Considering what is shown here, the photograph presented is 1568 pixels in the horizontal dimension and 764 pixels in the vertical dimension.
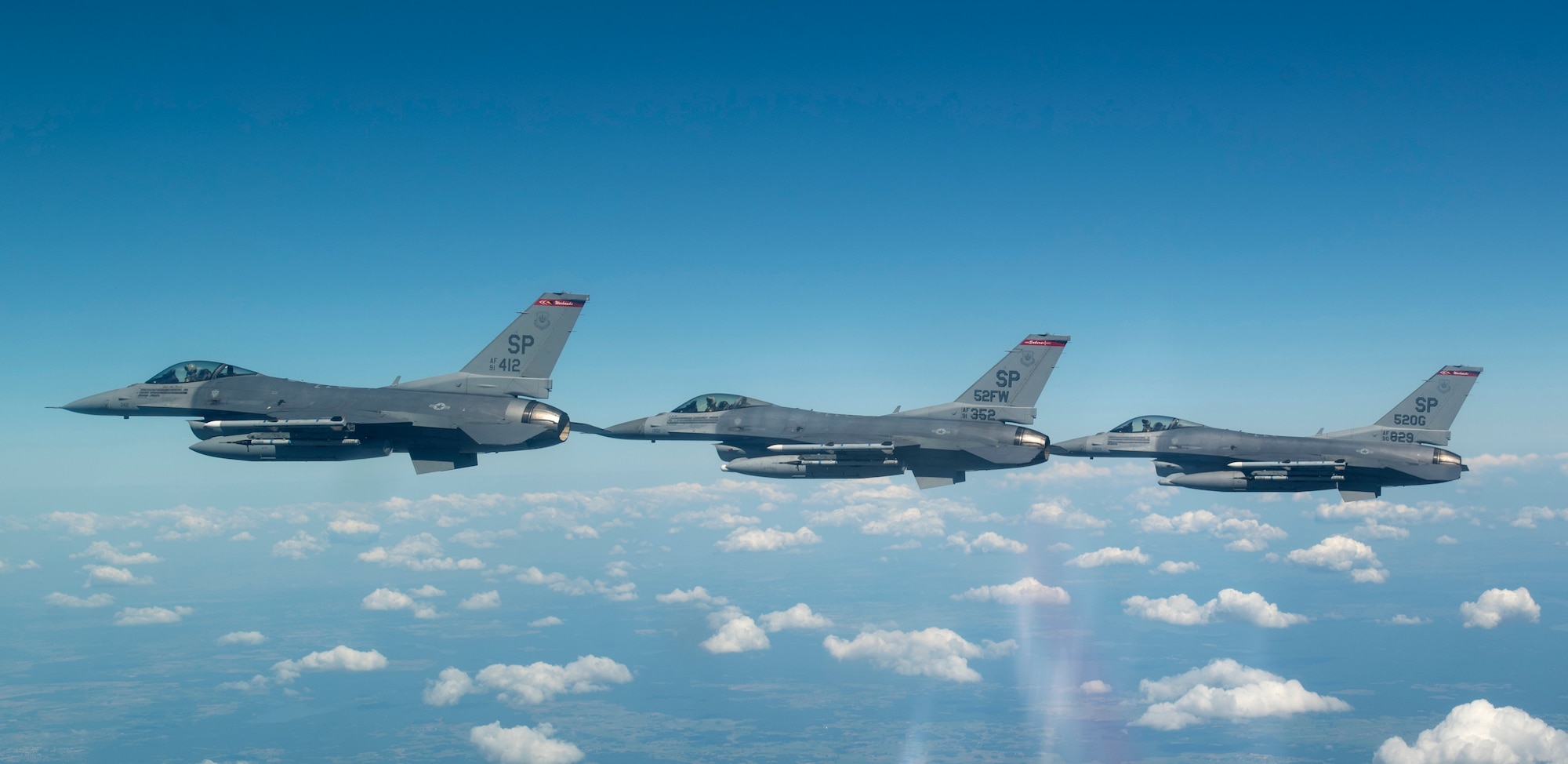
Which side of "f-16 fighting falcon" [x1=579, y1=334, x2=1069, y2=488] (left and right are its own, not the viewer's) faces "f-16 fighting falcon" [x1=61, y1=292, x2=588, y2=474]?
front

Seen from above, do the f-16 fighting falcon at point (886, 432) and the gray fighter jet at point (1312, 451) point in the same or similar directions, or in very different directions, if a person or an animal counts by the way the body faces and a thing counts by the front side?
same or similar directions

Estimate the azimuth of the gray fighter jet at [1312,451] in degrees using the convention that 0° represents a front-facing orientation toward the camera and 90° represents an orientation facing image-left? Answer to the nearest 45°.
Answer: approximately 90°

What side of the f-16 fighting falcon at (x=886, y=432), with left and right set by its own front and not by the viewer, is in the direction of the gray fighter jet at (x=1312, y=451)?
back

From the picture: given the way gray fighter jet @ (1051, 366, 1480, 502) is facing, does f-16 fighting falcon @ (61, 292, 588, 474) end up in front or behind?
in front

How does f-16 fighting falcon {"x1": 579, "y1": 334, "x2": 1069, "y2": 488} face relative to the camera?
to the viewer's left

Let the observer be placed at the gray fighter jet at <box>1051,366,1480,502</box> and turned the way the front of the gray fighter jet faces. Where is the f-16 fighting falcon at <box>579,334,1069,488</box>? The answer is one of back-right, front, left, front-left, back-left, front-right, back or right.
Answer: front-left

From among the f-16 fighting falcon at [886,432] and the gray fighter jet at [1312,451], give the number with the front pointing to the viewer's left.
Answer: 2

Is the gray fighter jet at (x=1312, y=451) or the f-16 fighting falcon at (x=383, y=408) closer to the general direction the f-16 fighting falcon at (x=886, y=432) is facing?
the f-16 fighting falcon
